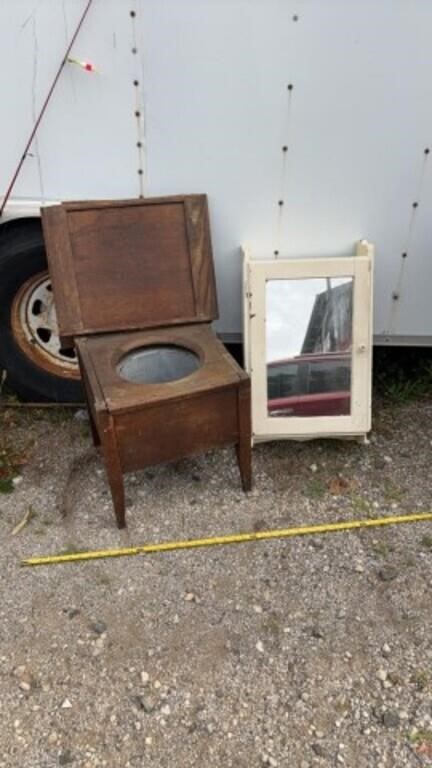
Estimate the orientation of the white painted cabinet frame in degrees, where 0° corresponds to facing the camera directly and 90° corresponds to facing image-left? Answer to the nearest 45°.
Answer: approximately 0°

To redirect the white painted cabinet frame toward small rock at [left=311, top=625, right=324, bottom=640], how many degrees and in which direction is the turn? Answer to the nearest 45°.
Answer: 0° — it already faces it

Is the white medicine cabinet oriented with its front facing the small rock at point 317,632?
yes

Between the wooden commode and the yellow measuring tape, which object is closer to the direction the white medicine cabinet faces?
the yellow measuring tape

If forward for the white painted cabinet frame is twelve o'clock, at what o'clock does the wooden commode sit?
The wooden commode is roughly at 3 o'clock from the white painted cabinet frame.

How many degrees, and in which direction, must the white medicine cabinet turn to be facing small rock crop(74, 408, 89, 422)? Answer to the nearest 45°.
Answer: approximately 90° to its right

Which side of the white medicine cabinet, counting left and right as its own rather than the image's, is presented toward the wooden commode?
right

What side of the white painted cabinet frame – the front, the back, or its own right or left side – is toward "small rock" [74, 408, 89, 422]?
right

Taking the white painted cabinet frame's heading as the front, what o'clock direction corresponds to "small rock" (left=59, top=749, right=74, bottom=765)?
The small rock is roughly at 1 o'clock from the white painted cabinet frame.
